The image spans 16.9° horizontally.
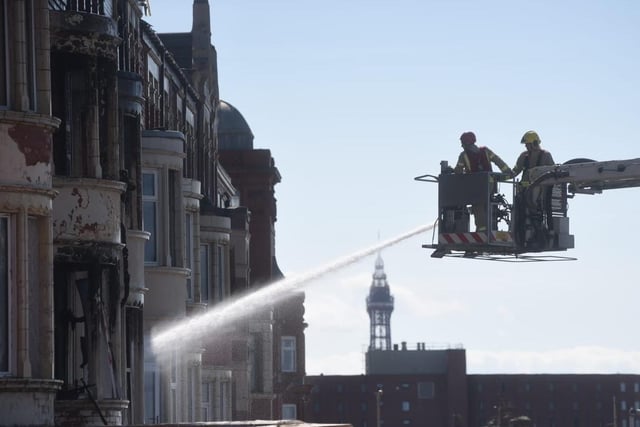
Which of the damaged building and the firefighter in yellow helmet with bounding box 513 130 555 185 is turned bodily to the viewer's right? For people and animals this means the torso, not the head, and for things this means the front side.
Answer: the damaged building

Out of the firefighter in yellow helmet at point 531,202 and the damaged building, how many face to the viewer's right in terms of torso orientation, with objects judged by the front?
1

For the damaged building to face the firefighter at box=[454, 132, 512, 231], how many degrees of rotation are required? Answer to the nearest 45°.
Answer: approximately 45° to its left

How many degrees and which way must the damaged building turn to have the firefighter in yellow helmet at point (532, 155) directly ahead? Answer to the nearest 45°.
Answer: approximately 45° to its left

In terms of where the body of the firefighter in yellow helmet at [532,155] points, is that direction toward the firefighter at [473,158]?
yes

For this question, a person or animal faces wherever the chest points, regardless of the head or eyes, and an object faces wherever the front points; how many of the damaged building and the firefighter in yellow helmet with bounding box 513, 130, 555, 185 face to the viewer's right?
1

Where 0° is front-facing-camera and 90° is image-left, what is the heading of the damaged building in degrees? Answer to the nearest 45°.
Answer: approximately 270°

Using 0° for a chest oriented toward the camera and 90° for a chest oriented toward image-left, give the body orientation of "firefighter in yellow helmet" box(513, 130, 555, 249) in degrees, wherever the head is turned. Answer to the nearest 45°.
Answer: approximately 45°

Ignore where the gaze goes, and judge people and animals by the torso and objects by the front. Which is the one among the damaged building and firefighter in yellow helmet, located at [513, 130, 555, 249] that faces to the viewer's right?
the damaged building

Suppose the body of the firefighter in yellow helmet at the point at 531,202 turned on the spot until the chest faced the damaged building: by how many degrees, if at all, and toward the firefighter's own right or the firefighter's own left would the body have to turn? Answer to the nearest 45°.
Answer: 0° — they already face it

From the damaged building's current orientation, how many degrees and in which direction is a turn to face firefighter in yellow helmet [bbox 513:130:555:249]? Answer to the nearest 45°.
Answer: approximately 45° to its left
